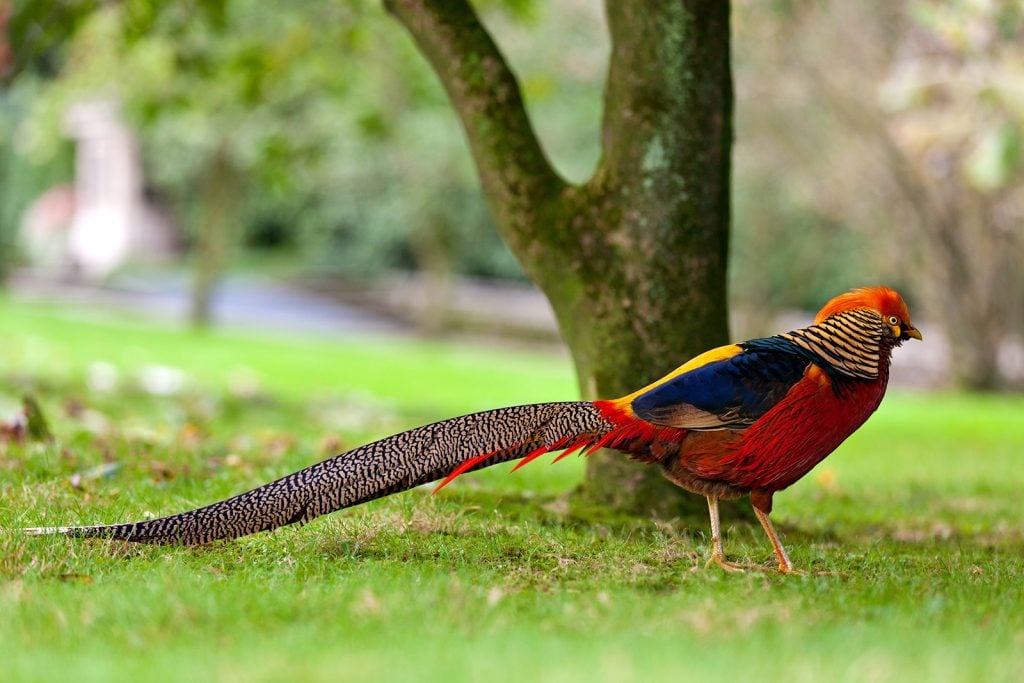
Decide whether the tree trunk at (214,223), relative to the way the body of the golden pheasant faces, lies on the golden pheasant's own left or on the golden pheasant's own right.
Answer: on the golden pheasant's own left

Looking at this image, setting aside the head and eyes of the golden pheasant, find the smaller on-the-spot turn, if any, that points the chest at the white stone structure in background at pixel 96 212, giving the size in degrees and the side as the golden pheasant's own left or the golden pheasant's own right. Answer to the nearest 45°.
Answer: approximately 90° to the golden pheasant's own left

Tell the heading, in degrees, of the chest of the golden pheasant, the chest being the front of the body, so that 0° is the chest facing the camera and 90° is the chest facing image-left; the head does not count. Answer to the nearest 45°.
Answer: approximately 270°

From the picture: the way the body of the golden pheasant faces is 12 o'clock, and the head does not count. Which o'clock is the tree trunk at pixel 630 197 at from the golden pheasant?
The tree trunk is roughly at 9 o'clock from the golden pheasant.
